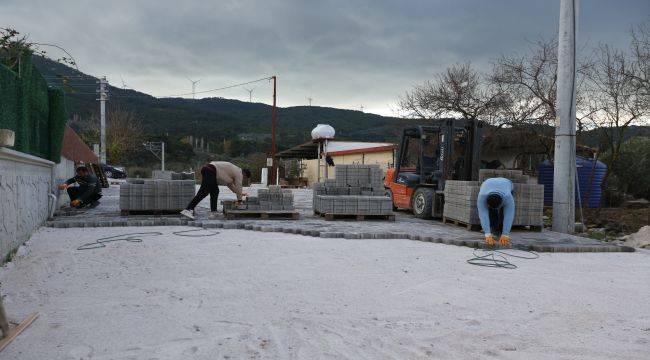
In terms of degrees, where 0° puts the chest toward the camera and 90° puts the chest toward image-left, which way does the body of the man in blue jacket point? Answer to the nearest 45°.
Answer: approximately 0°

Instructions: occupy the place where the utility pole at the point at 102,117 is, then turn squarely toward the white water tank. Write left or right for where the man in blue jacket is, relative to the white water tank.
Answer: right

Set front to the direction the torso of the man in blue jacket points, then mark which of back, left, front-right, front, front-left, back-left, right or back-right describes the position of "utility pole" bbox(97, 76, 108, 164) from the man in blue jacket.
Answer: back-right

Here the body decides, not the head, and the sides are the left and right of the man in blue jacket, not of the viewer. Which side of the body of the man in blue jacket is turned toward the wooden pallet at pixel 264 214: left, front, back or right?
right

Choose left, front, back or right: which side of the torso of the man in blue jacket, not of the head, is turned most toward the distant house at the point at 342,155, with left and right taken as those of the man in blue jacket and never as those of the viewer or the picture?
back

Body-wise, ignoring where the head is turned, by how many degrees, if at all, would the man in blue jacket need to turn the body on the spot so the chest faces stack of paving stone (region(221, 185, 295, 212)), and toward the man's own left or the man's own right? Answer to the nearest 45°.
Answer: approximately 90° to the man's own right

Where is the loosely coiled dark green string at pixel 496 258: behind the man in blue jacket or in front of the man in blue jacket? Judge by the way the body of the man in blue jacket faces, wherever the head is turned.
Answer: in front

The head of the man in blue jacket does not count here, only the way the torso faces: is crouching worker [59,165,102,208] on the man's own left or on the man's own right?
on the man's own right

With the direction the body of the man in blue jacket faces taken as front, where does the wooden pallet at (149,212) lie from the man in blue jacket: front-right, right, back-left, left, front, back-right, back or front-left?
right

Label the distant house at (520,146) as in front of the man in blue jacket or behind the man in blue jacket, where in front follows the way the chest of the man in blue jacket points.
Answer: behind
